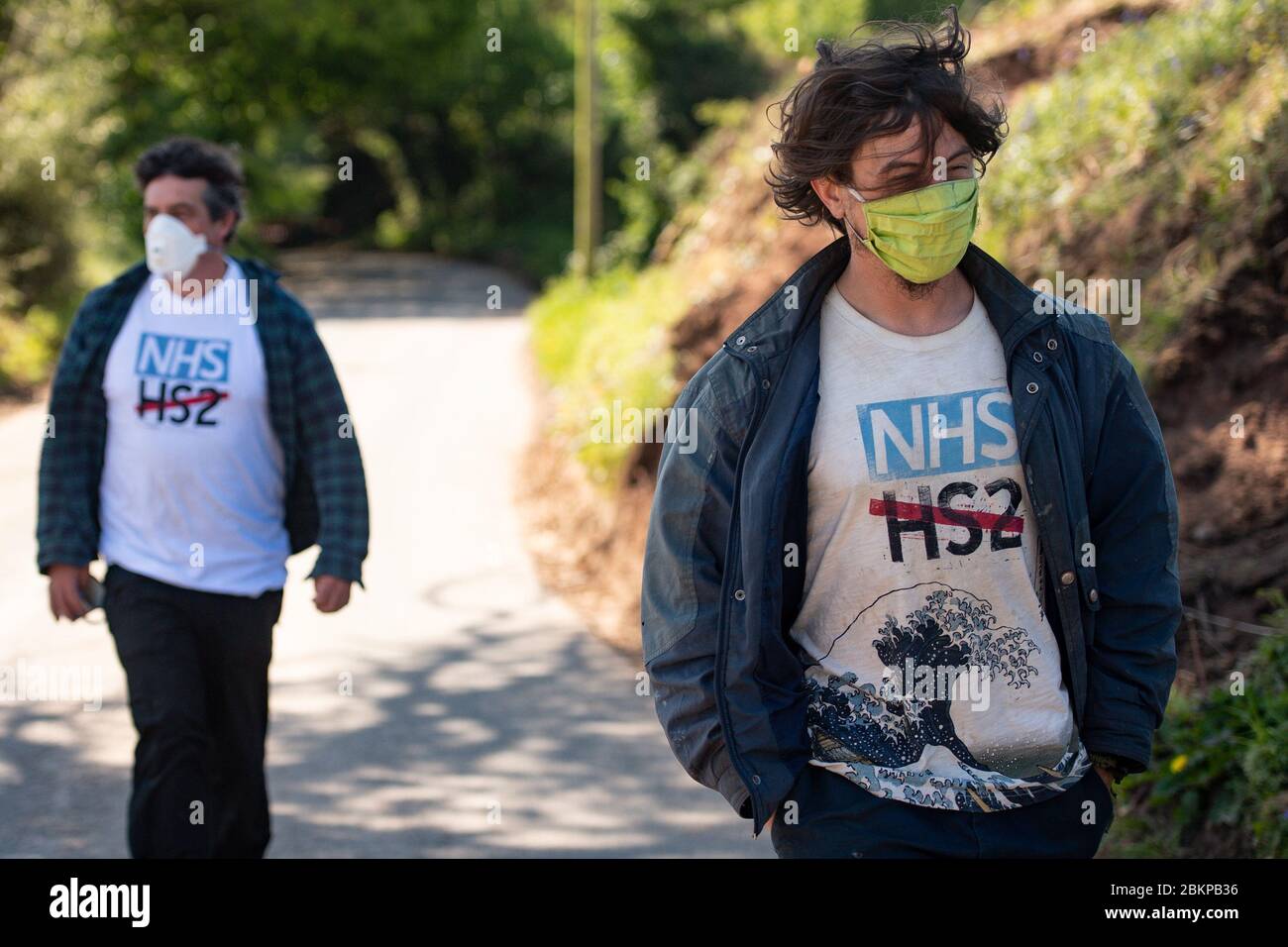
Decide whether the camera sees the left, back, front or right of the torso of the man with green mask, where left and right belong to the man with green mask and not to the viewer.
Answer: front

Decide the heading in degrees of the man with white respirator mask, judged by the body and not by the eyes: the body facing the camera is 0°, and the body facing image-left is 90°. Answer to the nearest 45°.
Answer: approximately 0°

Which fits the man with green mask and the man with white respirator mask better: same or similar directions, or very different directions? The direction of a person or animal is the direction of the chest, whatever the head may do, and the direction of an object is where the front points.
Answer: same or similar directions

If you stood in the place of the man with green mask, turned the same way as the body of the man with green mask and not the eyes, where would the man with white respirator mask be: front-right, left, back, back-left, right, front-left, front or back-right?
back-right

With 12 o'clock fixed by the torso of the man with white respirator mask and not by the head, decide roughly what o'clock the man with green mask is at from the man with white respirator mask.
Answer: The man with green mask is roughly at 11 o'clock from the man with white respirator mask.

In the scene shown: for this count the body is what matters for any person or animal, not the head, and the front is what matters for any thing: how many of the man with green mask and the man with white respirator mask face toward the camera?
2

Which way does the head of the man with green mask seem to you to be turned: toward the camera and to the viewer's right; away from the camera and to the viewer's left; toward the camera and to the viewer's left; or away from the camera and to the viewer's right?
toward the camera and to the viewer's right
